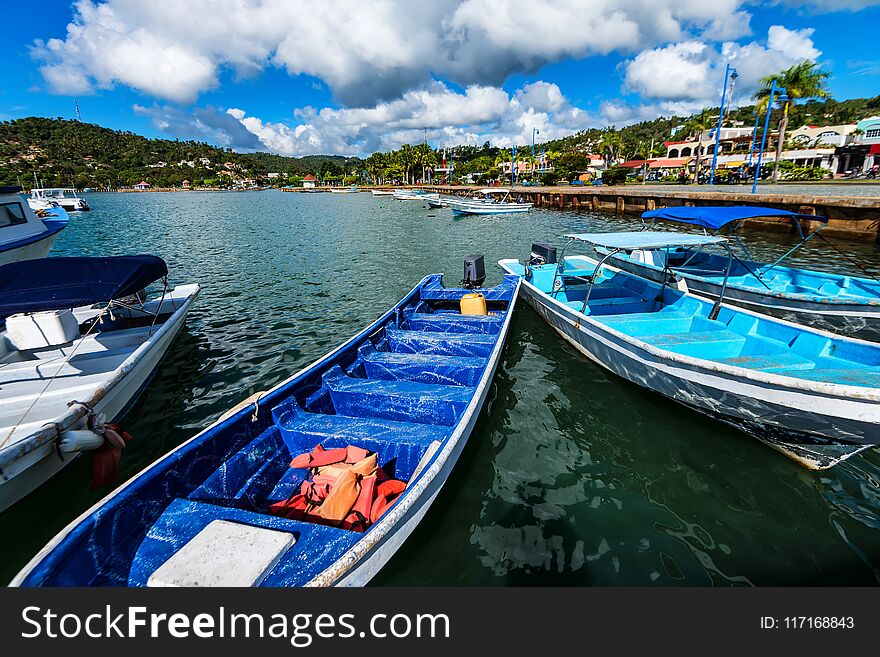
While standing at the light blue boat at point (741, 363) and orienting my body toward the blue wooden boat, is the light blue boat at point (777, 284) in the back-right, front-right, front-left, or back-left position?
back-right

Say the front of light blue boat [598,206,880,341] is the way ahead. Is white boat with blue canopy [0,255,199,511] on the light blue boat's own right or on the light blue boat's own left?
on the light blue boat's own right

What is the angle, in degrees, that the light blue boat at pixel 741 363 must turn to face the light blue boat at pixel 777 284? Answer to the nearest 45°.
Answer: approximately 135° to its left

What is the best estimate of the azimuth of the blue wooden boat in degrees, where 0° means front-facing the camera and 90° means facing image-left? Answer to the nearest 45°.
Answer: approximately 45°

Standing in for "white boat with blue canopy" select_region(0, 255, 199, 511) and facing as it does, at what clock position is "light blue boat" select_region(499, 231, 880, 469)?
The light blue boat is roughly at 9 o'clock from the white boat with blue canopy.

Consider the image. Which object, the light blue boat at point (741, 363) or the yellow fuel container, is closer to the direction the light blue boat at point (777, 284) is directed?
the light blue boat

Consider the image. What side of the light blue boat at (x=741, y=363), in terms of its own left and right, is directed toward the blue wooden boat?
right

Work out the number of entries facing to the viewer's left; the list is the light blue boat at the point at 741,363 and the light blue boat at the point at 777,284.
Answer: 0

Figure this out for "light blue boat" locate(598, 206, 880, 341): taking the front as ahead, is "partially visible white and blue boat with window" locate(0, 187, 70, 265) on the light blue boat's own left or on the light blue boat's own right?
on the light blue boat's own right

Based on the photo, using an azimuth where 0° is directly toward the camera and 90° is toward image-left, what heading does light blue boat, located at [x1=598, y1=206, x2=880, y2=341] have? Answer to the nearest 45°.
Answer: approximately 315°

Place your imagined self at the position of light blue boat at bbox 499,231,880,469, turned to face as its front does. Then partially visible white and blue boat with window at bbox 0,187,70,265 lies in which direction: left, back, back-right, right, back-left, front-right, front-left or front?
back-right

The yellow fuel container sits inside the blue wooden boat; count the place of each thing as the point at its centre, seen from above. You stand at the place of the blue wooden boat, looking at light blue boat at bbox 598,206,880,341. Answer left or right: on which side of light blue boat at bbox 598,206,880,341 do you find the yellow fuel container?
left
